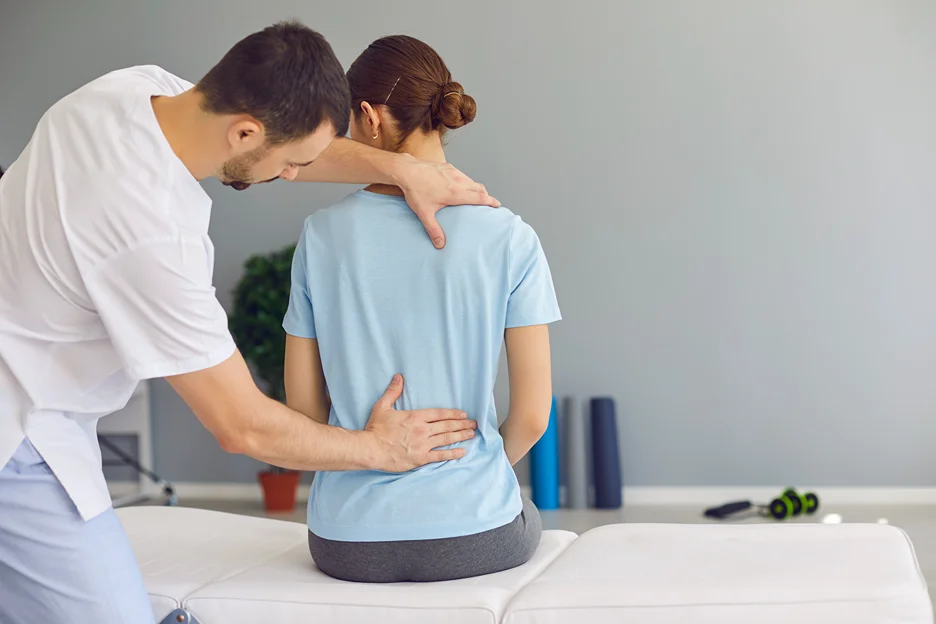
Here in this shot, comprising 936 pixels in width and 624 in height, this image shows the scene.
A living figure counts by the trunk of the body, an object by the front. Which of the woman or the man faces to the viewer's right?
the man

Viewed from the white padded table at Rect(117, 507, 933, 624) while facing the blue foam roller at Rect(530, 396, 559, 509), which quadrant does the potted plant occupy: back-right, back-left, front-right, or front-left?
front-left

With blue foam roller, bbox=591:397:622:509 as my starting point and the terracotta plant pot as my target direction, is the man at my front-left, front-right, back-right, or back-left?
front-left

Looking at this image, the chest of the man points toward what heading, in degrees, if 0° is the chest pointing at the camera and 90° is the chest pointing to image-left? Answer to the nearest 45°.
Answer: approximately 270°

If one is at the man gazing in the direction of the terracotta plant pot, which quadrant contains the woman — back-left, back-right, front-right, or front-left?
front-right

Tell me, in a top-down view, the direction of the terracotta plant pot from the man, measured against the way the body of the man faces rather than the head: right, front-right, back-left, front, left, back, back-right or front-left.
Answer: left

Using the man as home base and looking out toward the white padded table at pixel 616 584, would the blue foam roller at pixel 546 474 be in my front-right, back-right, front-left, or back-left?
front-left

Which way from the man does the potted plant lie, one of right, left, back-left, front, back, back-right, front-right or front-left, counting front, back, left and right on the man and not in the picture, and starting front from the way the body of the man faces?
left

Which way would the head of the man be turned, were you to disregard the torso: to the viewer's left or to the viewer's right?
to the viewer's right

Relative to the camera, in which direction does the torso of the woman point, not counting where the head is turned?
away from the camera

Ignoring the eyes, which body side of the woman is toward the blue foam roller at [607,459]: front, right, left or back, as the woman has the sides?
front

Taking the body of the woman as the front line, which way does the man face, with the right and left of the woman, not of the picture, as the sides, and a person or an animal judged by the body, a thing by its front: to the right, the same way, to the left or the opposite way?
to the right

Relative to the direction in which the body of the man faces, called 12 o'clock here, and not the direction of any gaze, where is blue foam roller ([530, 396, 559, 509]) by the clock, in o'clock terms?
The blue foam roller is roughly at 10 o'clock from the man.

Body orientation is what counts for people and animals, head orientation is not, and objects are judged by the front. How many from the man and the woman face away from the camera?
1

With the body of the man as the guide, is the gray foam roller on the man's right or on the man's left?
on the man's left
